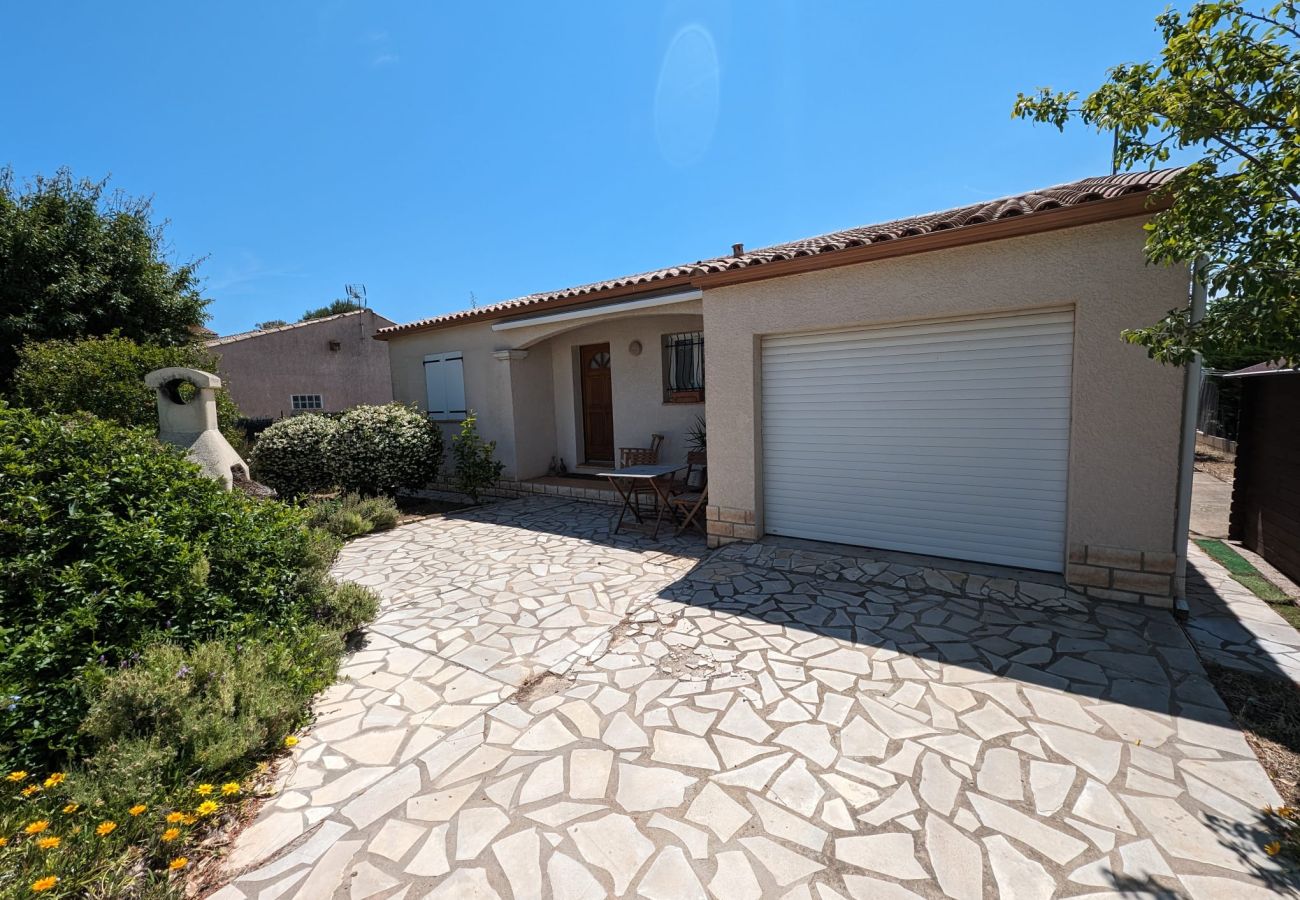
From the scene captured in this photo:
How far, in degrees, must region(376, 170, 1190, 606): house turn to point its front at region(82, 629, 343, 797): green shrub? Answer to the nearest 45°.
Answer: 0° — it already faces it

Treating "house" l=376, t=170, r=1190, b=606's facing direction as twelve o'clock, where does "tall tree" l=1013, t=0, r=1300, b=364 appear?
The tall tree is roughly at 10 o'clock from the house.

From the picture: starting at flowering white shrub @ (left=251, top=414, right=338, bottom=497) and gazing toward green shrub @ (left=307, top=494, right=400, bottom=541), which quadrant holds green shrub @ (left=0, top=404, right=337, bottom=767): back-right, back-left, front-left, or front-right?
front-right

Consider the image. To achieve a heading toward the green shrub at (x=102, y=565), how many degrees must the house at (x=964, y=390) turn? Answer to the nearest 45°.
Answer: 0° — it already faces it

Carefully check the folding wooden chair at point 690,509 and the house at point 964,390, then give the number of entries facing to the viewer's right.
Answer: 0

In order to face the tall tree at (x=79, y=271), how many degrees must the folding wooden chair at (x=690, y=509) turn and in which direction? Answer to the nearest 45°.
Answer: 0° — it already faces it

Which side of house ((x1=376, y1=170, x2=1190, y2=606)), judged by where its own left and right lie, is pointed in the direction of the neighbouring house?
right

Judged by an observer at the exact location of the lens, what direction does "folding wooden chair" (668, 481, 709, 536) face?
facing to the left of the viewer

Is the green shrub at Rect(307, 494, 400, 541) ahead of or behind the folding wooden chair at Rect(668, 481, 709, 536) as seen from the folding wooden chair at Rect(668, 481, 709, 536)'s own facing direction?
ahead

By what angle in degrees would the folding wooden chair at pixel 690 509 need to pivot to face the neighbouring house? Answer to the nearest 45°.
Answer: approximately 45° to its right
